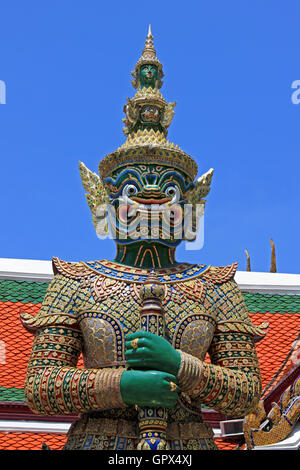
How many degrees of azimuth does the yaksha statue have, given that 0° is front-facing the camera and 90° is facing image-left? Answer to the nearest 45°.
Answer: approximately 0°
